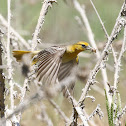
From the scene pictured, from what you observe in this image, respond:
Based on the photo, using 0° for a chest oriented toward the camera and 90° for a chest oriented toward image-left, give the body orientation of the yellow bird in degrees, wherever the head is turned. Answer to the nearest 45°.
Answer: approximately 270°
